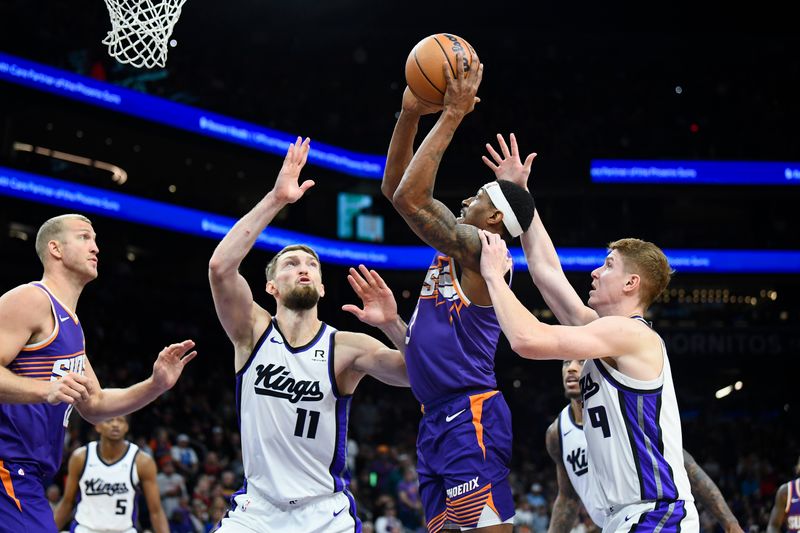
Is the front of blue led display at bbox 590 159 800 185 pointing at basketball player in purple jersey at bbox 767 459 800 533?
yes

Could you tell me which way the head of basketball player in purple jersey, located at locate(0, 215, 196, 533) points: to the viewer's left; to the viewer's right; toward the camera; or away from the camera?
to the viewer's right

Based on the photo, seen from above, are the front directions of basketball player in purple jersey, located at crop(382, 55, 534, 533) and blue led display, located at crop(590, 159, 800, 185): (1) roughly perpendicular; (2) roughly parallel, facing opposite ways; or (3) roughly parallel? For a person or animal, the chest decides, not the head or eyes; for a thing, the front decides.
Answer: roughly perpendicular

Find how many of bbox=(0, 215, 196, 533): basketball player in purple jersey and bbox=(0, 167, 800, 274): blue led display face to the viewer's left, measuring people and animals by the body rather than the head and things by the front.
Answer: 0

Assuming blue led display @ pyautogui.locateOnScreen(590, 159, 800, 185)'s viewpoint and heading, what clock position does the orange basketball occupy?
The orange basketball is roughly at 12 o'clock from the blue led display.

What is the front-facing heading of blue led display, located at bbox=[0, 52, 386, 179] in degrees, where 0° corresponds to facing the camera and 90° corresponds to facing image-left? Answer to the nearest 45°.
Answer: approximately 315°
